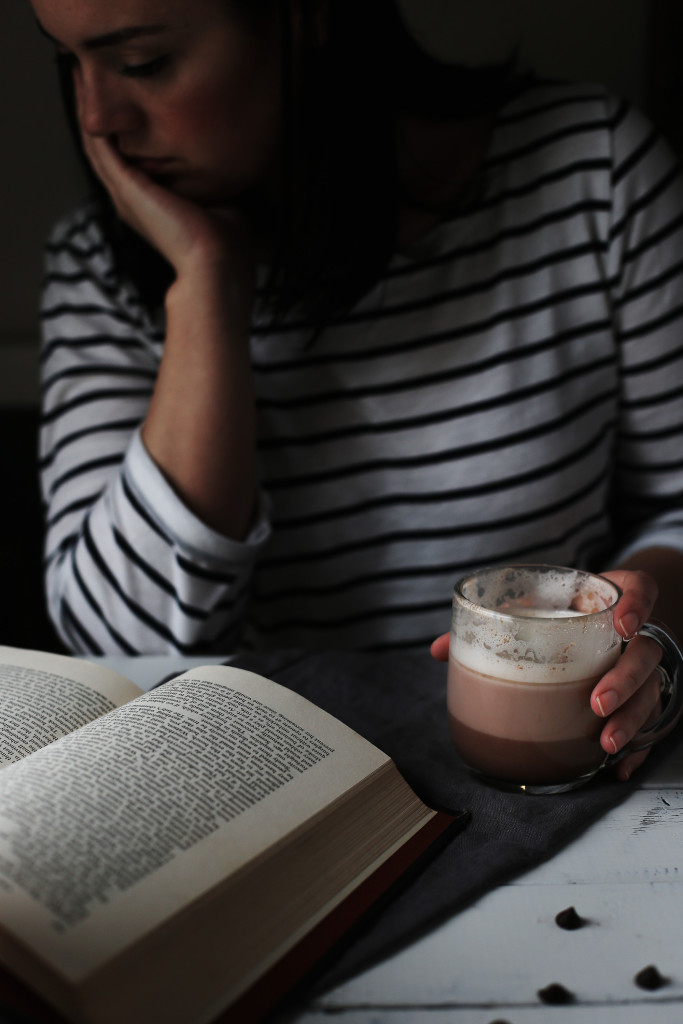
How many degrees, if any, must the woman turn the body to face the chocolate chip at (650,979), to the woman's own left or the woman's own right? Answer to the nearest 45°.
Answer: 0° — they already face it

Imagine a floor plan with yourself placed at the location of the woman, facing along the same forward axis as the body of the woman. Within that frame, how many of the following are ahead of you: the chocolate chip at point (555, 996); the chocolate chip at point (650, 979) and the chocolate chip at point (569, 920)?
3

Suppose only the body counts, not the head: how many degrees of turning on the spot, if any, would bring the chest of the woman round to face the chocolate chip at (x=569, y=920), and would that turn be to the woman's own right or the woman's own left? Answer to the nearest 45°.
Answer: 0° — they already face it

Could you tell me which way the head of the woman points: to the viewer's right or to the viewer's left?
to the viewer's left

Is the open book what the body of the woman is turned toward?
yes

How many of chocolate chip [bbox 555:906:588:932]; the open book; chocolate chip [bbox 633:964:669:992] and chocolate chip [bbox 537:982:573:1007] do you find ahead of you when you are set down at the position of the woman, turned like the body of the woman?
4

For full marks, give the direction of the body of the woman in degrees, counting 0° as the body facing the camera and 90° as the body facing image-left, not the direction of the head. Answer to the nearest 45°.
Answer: approximately 0°
